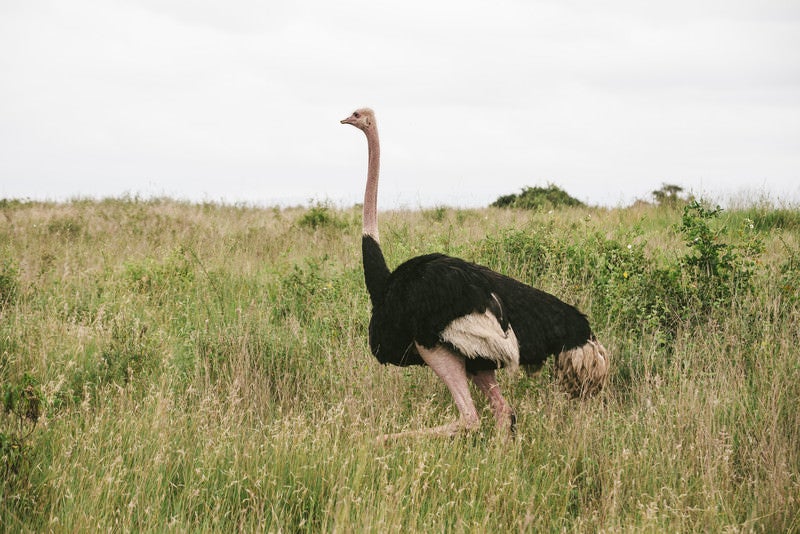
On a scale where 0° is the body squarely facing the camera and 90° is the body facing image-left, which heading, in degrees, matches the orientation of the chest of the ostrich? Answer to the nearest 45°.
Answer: approximately 90°

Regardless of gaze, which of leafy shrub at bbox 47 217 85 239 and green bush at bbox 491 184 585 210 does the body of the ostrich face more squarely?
the leafy shrub

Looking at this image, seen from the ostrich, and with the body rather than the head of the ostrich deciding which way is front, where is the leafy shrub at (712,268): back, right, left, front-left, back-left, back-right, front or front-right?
back-right

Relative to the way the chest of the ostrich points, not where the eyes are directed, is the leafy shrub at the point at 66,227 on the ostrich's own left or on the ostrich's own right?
on the ostrich's own right

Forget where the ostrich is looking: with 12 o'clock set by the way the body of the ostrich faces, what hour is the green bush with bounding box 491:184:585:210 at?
The green bush is roughly at 3 o'clock from the ostrich.

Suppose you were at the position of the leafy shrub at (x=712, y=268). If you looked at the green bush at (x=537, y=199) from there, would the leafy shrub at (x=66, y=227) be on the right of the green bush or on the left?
left

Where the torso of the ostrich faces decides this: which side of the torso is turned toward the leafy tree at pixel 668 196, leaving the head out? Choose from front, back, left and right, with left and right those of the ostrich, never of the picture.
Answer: right
